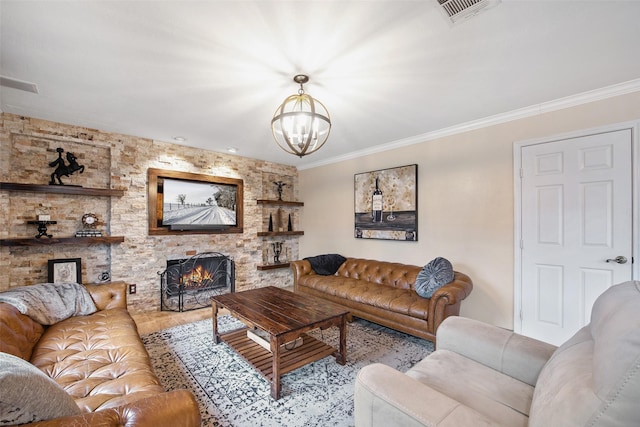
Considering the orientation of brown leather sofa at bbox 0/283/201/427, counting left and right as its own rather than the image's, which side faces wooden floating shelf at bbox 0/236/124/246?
left

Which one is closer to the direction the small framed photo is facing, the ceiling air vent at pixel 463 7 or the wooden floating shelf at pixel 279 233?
the ceiling air vent

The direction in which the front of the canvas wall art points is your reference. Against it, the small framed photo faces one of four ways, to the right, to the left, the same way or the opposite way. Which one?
to the left

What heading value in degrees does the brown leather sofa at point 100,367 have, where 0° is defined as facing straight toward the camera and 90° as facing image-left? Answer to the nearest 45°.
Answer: approximately 270°

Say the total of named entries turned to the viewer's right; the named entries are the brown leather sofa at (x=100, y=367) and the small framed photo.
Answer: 1

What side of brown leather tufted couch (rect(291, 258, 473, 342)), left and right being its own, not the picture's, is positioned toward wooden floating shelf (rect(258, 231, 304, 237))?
right

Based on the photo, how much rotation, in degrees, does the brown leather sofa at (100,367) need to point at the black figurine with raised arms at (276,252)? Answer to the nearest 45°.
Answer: approximately 45° to its left

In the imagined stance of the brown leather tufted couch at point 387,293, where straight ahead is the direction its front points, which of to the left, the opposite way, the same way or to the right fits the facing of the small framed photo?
to the left

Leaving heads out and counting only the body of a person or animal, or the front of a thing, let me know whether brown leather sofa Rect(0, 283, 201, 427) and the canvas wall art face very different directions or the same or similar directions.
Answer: very different directions

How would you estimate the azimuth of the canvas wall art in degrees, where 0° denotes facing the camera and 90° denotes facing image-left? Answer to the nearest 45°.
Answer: approximately 45°

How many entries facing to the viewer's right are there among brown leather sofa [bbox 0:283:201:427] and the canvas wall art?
1
